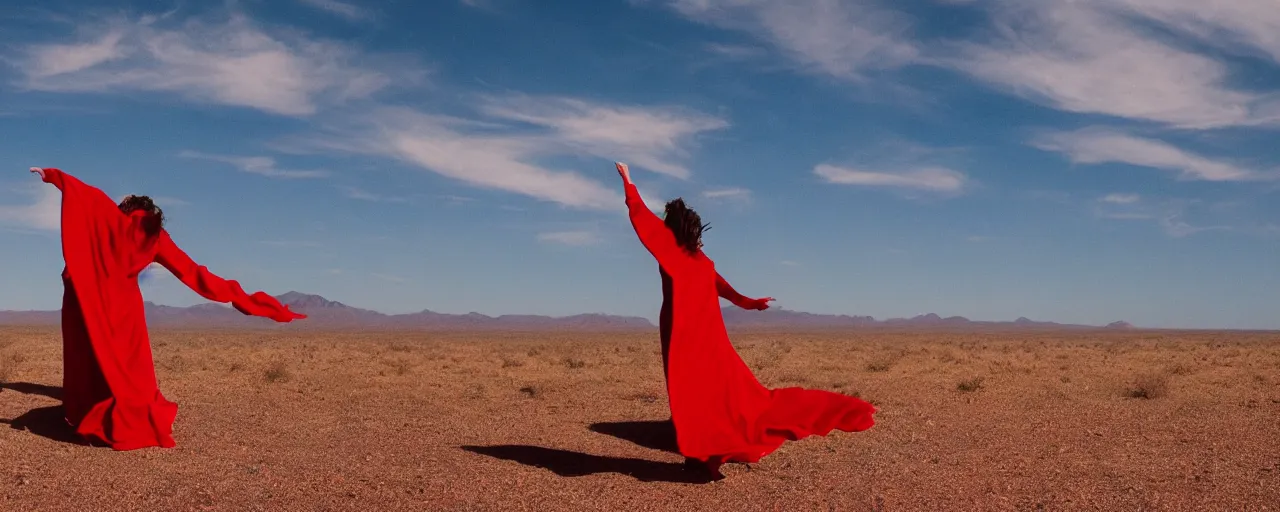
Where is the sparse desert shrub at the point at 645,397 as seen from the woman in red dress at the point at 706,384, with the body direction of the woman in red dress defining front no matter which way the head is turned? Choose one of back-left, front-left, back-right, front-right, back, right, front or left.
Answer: front-right

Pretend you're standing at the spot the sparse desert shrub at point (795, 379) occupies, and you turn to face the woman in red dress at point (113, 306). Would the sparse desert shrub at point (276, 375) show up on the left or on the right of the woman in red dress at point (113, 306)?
right

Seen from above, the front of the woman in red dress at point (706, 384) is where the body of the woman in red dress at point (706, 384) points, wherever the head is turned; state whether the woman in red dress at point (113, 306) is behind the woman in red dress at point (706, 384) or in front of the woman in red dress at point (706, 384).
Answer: in front

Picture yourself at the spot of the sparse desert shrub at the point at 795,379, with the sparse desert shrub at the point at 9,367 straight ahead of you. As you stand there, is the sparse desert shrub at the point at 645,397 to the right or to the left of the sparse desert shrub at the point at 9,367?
left

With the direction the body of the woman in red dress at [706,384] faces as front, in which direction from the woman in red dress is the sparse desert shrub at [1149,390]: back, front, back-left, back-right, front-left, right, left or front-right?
right

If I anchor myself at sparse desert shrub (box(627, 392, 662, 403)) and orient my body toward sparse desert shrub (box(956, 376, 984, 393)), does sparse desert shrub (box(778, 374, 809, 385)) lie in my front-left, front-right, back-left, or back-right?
front-left

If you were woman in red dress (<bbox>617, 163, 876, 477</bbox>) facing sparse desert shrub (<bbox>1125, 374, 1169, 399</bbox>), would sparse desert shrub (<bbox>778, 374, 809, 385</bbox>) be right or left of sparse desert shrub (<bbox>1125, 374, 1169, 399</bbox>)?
left

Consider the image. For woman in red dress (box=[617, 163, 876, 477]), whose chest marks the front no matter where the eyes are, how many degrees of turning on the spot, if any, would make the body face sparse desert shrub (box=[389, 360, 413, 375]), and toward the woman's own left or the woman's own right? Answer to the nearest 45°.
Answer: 0° — they already face it

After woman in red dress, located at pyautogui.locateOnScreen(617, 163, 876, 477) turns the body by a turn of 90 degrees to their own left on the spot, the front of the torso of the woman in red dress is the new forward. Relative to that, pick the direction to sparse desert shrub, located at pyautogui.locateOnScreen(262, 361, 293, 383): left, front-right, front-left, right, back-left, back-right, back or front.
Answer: right

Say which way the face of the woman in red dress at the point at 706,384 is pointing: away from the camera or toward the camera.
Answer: away from the camera

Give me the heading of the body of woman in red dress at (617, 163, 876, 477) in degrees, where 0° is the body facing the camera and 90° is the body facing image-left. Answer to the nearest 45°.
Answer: approximately 135°

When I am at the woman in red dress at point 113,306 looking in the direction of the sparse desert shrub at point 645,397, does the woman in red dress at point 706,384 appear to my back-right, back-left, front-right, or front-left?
front-right
